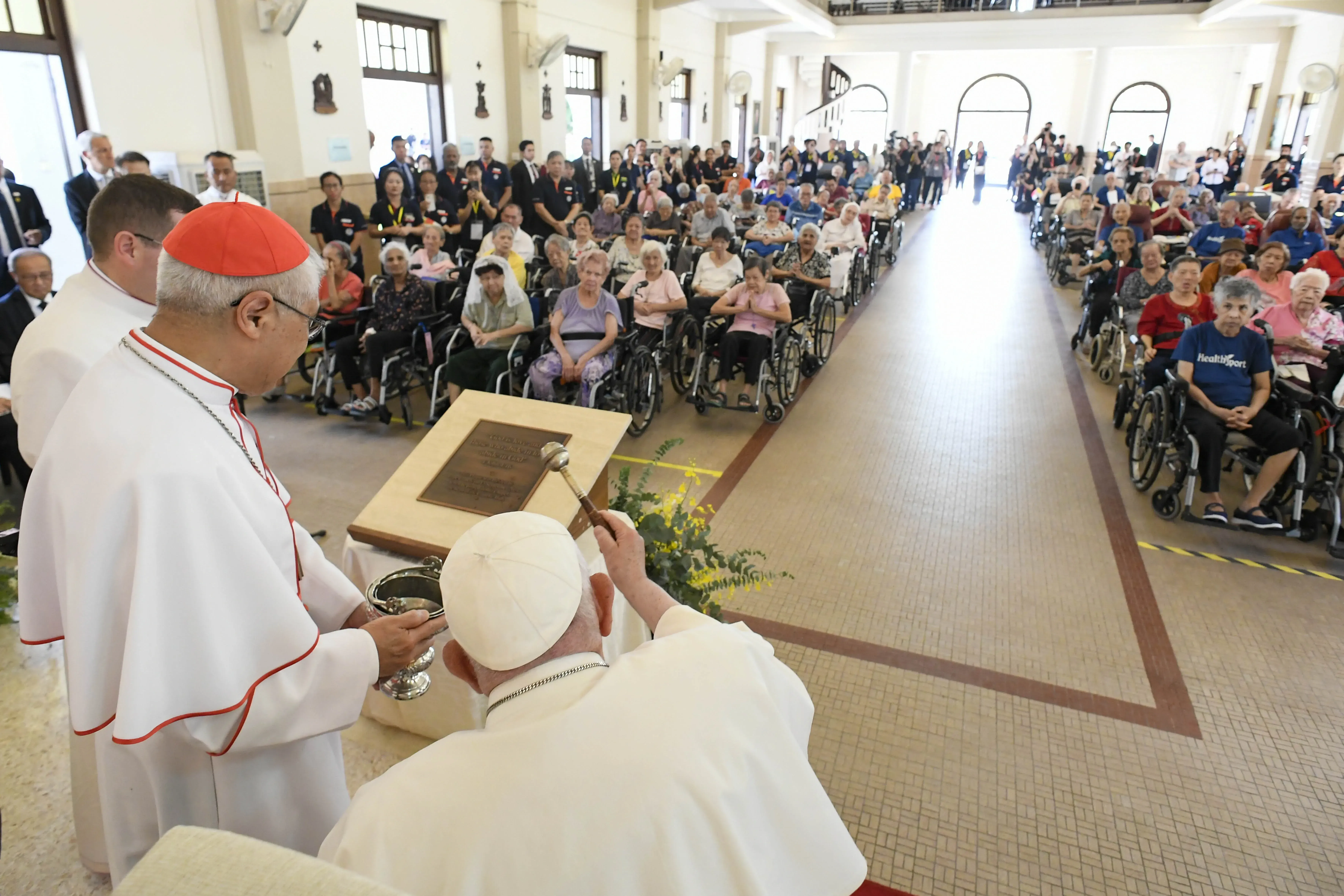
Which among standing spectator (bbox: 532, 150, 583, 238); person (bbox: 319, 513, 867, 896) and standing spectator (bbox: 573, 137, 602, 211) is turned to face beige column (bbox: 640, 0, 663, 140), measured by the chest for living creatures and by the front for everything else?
the person

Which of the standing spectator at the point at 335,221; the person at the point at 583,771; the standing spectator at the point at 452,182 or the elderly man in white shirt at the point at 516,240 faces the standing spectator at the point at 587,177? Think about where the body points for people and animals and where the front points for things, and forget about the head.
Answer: the person

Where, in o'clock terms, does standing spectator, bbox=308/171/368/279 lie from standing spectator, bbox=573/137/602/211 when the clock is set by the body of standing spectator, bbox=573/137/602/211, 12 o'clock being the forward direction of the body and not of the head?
standing spectator, bbox=308/171/368/279 is roughly at 1 o'clock from standing spectator, bbox=573/137/602/211.

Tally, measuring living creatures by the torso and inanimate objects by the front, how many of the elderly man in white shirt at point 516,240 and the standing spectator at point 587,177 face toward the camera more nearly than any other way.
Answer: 2

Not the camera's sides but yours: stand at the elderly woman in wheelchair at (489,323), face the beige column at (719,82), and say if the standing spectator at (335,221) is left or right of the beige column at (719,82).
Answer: left

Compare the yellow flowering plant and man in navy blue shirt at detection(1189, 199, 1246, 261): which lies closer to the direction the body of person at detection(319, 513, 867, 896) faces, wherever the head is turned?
the yellow flowering plant

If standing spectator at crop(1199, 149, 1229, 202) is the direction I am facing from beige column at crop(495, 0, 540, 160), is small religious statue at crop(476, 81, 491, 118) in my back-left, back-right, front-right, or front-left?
back-right

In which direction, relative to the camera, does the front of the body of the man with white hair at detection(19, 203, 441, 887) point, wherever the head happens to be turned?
to the viewer's right
